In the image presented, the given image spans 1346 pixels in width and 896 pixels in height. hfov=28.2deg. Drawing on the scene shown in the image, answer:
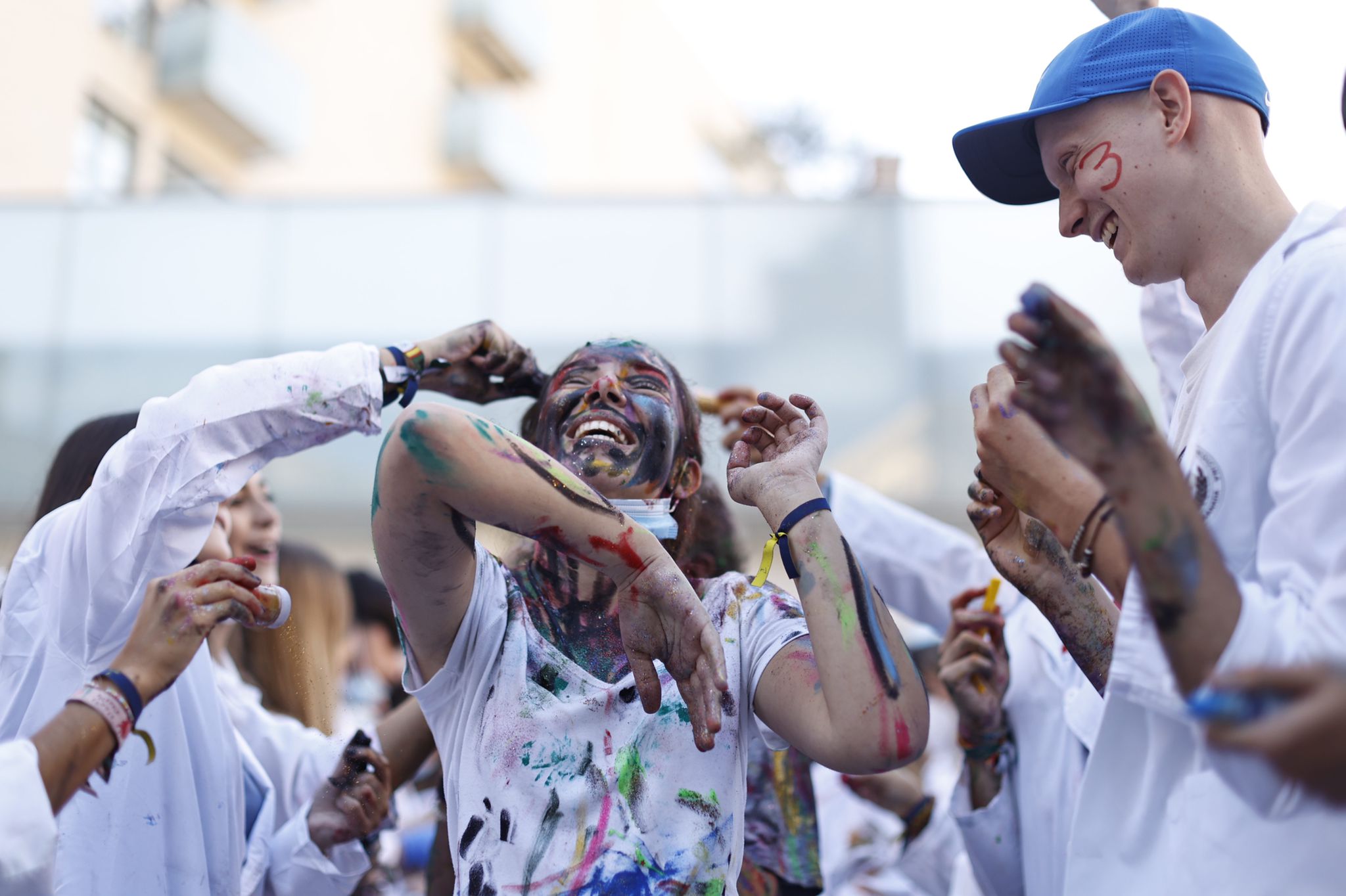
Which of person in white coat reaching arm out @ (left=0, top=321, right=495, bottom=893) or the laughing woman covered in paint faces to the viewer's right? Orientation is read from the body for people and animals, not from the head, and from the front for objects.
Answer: the person in white coat reaching arm out

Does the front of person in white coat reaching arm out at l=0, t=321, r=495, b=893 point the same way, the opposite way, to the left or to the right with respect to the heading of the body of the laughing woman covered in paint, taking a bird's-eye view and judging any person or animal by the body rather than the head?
to the left

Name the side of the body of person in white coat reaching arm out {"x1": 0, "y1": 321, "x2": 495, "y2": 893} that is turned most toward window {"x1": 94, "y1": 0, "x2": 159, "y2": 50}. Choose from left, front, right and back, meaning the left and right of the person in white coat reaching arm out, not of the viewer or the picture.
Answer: left

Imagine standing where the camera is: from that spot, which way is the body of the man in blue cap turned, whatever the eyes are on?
to the viewer's left

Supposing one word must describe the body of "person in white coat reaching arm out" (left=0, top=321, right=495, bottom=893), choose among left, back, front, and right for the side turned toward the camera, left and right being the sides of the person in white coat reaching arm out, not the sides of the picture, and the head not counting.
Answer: right

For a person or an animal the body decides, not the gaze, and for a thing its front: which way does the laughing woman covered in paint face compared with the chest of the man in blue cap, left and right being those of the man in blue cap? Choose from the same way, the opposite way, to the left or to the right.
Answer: to the left

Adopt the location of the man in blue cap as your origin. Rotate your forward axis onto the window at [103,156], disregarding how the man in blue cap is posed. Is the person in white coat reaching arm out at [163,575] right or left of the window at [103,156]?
left

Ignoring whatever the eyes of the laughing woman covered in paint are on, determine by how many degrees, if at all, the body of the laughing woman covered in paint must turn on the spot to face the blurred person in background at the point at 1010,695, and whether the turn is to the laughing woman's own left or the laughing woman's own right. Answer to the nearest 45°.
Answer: approximately 135° to the laughing woman's own left

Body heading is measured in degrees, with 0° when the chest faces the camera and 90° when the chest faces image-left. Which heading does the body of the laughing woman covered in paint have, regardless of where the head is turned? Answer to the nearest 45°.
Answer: approximately 0°

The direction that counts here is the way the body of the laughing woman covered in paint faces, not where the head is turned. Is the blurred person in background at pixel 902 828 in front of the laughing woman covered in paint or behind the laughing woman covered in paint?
behind
